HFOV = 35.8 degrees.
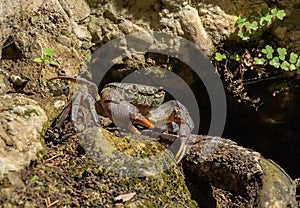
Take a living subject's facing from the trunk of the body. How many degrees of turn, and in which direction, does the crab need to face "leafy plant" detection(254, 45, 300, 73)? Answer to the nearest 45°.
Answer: approximately 90° to its left

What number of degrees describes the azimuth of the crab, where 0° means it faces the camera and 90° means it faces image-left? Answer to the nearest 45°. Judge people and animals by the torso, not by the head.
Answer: approximately 315°

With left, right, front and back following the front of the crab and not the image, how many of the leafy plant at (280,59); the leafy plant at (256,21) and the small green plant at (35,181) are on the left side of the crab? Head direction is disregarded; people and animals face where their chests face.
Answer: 2

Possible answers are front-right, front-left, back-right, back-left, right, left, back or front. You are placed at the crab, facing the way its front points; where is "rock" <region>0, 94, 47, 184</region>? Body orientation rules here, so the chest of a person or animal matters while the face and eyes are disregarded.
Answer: right

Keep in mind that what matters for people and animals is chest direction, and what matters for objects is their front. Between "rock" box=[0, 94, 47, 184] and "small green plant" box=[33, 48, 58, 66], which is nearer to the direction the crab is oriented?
the rock

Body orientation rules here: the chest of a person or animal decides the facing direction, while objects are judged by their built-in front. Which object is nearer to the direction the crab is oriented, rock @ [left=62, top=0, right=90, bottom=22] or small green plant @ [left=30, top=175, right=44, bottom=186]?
the small green plant

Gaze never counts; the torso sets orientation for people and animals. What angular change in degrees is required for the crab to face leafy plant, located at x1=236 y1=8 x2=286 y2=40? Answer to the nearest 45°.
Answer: approximately 90° to its left

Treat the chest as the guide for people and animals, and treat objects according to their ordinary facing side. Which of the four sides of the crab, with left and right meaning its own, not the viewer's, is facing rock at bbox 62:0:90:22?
back

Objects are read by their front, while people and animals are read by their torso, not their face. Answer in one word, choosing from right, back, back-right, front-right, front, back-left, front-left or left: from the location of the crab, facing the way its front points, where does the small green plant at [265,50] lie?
left

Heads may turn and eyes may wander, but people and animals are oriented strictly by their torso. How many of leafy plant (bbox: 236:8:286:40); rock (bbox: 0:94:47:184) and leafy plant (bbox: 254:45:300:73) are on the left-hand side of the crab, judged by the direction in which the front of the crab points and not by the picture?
2

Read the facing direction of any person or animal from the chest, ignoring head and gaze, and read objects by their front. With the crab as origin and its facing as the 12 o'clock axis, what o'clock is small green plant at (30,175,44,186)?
The small green plant is roughly at 2 o'clock from the crab.

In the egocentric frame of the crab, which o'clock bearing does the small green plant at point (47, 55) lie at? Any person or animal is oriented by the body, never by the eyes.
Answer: The small green plant is roughly at 5 o'clock from the crab.
